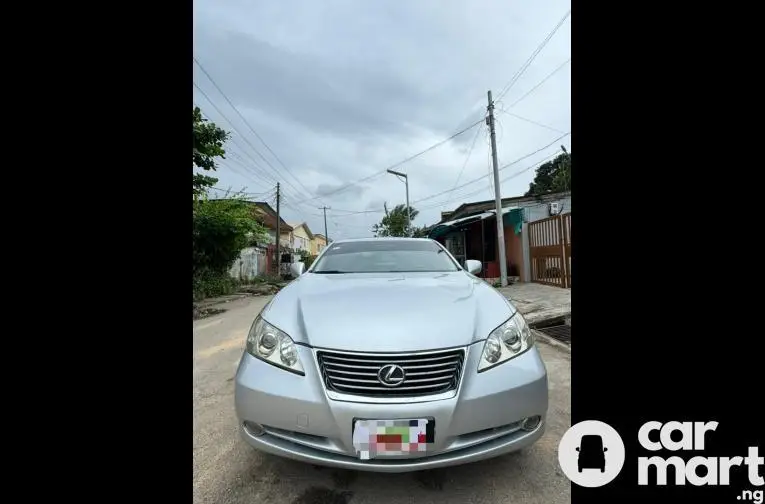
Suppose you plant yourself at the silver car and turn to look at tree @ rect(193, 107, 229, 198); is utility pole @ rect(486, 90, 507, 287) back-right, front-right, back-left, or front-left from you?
front-right

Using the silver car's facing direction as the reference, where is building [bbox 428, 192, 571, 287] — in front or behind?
behind

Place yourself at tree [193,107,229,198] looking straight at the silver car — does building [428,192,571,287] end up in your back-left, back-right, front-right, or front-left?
front-left

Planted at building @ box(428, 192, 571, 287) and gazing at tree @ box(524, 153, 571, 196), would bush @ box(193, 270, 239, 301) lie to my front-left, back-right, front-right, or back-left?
back-left

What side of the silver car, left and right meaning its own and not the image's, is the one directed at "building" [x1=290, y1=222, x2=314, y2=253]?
back

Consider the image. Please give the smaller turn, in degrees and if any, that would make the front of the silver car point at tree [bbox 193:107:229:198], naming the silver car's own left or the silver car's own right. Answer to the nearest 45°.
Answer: approximately 135° to the silver car's own right

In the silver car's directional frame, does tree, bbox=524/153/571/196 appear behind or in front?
behind

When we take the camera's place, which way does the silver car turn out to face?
facing the viewer
